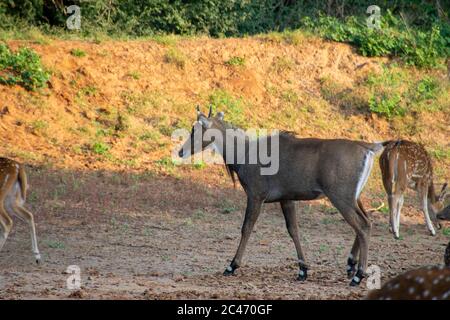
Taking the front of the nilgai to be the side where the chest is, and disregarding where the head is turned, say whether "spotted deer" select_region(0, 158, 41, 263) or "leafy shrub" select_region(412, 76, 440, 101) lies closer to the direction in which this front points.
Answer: the spotted deer

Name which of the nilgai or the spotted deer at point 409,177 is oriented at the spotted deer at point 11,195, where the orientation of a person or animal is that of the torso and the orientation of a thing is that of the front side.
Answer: the nilgai

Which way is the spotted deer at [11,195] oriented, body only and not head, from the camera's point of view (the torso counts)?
to the viewer's left

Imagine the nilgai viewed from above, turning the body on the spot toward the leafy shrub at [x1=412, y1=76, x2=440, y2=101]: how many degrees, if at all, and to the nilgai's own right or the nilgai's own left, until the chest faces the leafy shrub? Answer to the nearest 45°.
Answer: approximately 90° to the nilgai's own right

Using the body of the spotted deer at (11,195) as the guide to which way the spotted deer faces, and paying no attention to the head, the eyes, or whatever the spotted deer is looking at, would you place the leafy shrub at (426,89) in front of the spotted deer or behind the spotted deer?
behind

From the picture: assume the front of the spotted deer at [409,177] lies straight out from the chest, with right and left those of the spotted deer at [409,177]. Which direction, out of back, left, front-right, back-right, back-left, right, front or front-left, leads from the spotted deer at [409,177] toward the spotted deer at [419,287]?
back-right

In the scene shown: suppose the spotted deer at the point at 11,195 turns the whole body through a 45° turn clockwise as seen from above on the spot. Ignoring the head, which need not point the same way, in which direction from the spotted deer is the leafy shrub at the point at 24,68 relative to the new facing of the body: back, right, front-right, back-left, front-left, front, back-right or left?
front-right

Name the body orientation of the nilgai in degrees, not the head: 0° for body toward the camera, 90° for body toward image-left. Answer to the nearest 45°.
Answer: approximately 90°

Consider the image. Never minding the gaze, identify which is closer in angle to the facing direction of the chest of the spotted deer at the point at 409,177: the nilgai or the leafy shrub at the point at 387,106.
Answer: the leafy shrub
